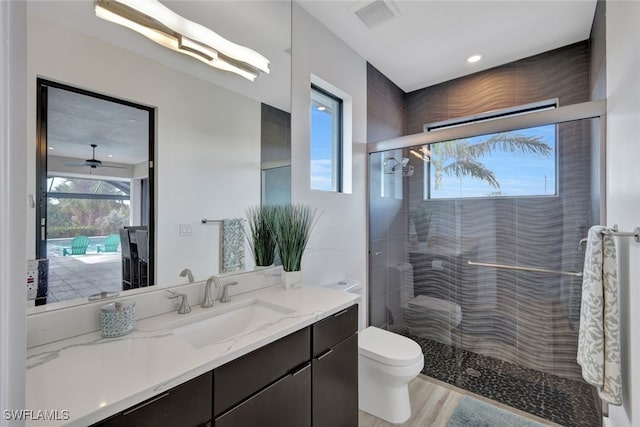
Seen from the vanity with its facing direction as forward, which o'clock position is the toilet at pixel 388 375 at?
The toilet is roughly at 10 o'clock from the vanity.

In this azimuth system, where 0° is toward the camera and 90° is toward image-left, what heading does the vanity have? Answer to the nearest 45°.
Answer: approximately 315°

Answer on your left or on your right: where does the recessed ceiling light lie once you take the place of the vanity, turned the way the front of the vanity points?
on your left

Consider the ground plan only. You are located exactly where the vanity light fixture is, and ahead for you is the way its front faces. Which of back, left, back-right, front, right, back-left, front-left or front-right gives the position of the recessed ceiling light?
front-left

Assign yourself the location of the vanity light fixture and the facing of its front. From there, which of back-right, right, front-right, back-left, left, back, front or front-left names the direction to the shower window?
front-left
